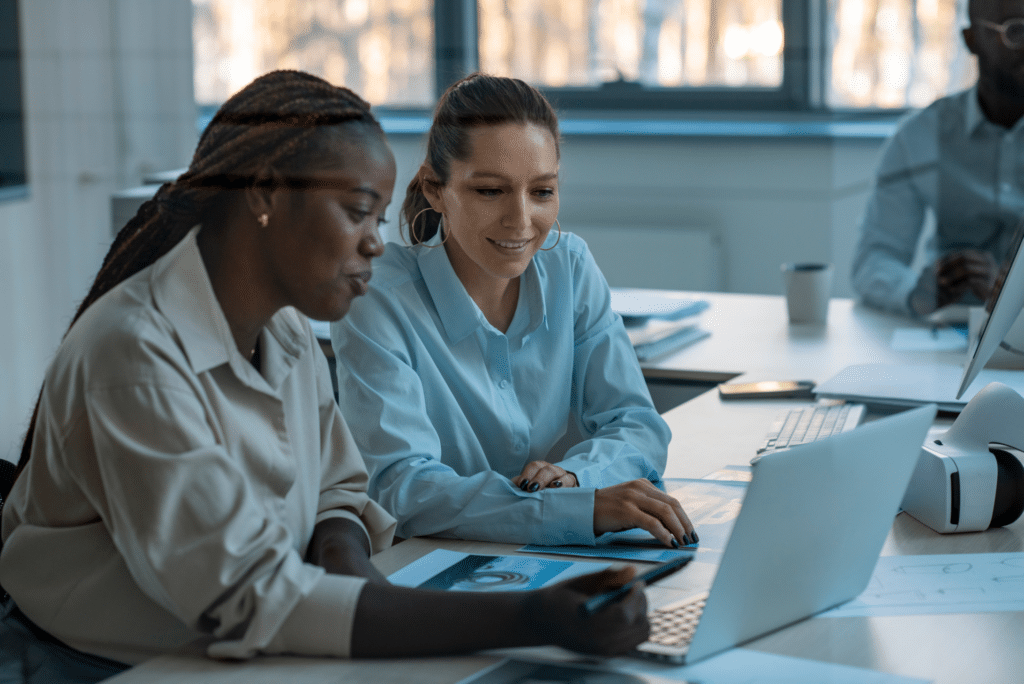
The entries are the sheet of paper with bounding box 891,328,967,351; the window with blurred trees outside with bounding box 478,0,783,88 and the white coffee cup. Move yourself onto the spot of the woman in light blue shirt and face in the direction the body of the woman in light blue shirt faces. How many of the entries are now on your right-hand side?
0

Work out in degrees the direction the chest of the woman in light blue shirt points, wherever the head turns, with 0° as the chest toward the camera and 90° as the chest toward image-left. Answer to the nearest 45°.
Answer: approximately 315°

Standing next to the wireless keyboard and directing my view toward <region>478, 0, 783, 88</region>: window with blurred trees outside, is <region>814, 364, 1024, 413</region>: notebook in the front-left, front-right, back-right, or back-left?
front-right

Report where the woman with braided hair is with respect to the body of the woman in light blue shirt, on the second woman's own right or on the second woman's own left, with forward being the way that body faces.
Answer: on the second woman's own right

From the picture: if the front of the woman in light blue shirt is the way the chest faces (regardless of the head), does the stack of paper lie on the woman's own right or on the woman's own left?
on the woman's own left

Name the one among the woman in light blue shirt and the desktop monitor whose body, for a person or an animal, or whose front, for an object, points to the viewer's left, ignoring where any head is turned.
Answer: the desktop monitor

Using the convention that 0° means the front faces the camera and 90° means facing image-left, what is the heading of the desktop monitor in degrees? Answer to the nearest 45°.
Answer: approximately 90°

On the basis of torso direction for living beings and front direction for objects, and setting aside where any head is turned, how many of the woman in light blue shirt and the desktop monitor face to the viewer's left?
1

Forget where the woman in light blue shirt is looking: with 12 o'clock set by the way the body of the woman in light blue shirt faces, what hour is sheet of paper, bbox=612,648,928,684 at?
The sheet of paper is roughly at 1 o'clock from the woman in light blue shirt.

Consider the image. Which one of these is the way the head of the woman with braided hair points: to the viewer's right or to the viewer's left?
to the viewer's right

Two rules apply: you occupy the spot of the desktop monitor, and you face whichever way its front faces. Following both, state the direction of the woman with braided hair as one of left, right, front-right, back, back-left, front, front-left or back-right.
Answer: front-left

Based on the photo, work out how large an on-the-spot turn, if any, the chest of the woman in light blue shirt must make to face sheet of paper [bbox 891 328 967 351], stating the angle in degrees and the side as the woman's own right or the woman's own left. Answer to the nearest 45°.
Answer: approximately 90° to the woman's own left
